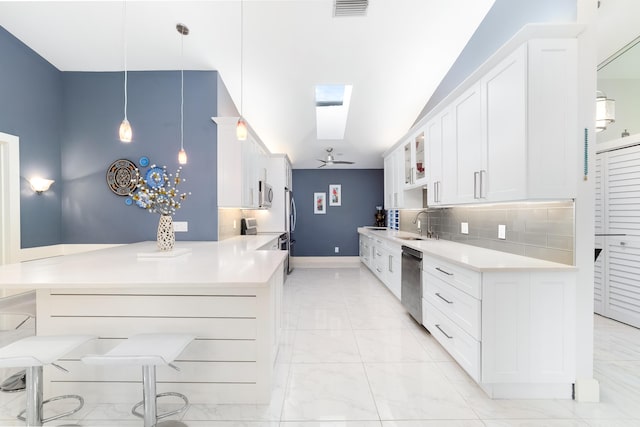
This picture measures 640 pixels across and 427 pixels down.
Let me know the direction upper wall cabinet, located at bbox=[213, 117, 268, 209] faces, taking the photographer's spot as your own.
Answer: facing to the right of the viewer

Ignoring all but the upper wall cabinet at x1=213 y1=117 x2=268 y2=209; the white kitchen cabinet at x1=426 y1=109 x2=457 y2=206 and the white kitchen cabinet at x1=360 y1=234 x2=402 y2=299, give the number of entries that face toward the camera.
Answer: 0

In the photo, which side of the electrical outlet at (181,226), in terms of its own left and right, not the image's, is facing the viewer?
front

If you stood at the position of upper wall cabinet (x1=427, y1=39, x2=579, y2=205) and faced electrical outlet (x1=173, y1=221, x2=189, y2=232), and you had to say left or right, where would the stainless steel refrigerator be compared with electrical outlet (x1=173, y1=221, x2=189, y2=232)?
right

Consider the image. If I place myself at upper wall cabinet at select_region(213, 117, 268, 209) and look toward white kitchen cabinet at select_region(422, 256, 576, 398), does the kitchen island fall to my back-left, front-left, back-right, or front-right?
front-right

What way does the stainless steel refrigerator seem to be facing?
to the viewer's right

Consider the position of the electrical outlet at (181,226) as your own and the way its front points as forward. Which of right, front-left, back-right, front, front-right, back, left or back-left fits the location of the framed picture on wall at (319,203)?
back-left

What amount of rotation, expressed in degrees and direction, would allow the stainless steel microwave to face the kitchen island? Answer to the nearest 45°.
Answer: approximately 90° to its right

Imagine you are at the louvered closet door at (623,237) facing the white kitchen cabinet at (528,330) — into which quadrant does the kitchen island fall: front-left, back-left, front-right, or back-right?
front-right

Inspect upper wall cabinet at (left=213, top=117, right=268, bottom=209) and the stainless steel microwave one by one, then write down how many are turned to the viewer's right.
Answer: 2

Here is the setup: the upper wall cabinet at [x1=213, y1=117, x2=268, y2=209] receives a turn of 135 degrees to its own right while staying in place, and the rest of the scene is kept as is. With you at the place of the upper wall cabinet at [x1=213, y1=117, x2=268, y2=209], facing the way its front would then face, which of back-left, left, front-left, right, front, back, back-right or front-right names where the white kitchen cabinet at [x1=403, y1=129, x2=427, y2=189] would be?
back-left

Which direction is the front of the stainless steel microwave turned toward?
to the viewer's right

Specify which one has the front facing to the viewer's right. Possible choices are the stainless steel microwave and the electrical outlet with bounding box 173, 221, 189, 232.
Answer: the stainless steel microwave

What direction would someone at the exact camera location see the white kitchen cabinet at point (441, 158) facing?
facing to the left of the viewer

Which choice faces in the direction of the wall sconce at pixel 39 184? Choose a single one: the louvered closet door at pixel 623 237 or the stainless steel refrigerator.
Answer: the louvered closet door

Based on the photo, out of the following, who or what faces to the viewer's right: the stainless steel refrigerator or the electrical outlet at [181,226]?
the stainless steel refrigerator

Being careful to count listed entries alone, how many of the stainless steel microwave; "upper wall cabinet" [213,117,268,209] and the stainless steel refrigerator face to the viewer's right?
3

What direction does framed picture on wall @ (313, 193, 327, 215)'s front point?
toward the camera

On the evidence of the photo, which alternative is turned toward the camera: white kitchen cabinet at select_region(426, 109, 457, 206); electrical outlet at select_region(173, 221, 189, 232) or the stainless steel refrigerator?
the electrical outlet
